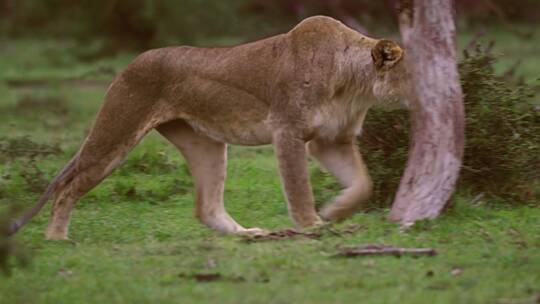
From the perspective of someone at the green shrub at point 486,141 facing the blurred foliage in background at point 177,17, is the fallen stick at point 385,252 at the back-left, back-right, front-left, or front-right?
back-left

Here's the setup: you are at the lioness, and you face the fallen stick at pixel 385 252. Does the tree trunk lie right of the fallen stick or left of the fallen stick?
left

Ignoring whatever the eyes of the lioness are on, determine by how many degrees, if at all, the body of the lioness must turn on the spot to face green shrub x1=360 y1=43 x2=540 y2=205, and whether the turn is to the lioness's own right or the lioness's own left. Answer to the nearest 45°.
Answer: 0° — it already faces it

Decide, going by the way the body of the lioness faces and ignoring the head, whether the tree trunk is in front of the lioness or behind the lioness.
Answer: in front

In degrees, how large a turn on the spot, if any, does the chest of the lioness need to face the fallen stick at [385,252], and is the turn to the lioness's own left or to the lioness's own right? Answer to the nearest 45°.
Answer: approximately 45° to the lioness's own right

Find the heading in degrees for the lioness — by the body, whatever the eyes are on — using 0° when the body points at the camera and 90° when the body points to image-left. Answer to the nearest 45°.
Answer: approximately 270°

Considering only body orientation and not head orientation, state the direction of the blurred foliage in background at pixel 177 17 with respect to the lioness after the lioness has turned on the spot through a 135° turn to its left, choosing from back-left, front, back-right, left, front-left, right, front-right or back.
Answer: front-right
